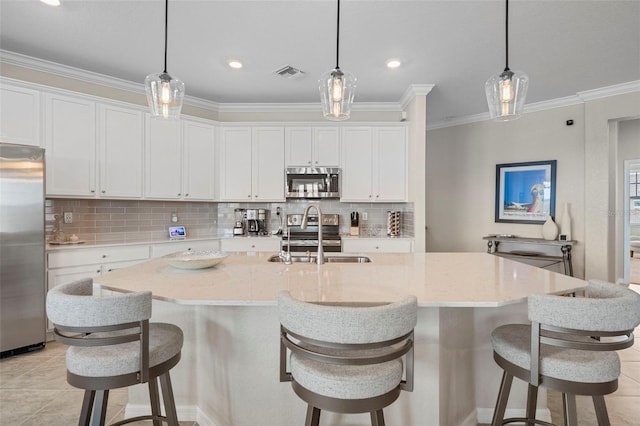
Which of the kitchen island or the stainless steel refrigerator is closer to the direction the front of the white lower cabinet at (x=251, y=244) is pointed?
the kitchen island

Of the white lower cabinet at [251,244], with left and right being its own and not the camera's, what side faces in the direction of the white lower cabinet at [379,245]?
left

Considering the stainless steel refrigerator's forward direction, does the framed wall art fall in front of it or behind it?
in front

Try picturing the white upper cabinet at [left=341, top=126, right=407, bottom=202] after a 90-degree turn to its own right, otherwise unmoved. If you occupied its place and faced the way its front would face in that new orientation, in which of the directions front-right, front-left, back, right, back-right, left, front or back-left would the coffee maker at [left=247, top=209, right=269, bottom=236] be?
front

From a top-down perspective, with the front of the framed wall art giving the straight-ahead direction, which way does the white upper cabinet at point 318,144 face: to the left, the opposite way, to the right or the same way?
to the left

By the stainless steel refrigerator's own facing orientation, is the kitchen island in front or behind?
in front

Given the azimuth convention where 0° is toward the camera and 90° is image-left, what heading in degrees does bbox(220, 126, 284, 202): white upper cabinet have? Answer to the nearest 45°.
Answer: approximately 0°

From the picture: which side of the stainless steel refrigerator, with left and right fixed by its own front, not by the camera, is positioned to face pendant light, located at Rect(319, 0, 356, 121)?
front

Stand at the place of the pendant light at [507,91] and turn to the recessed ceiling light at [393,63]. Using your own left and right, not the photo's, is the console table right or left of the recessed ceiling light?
right
